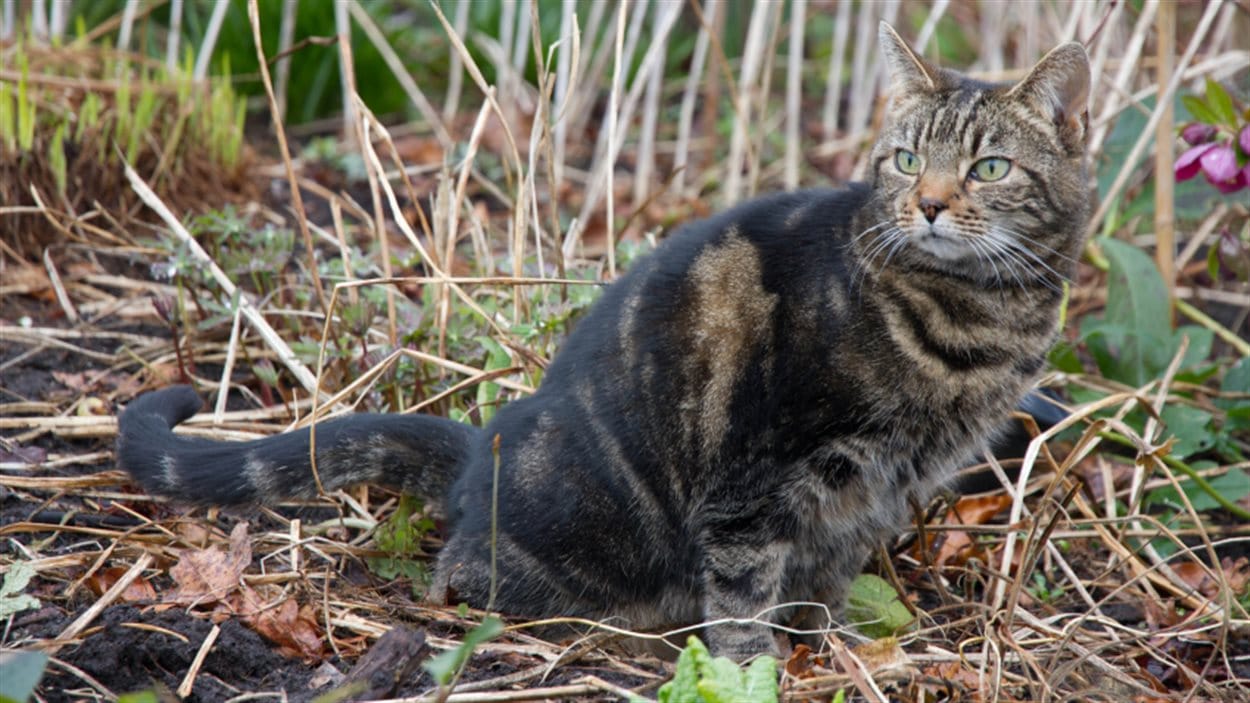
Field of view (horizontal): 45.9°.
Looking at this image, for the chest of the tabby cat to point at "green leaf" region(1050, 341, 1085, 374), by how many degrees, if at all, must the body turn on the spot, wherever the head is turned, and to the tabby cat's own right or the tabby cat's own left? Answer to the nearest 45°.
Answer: approximately 45° to the tabby cat's own left

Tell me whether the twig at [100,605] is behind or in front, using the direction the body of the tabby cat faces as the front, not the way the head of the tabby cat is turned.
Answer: behind

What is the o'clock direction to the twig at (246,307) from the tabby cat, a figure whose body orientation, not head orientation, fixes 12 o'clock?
The twig is roughly at 7 o'clock from the tabby cat.

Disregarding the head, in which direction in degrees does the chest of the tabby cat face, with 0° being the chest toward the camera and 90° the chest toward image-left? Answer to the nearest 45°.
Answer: approximately 270°

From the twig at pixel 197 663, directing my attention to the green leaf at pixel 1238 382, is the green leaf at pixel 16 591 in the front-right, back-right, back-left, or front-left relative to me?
back-left

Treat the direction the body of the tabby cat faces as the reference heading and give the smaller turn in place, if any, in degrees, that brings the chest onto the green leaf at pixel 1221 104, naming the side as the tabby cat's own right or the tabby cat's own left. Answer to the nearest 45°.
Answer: approximately 45° to the tabby cat's own left

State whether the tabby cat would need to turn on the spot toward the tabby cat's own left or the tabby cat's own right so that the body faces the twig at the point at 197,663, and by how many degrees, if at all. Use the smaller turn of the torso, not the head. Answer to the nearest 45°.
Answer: approximately 135° to the tabby cat's own right

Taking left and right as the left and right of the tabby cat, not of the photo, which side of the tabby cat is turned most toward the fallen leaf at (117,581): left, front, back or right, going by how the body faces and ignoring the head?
back

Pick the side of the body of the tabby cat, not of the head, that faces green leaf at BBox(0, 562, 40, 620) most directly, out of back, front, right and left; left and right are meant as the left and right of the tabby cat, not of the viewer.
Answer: back

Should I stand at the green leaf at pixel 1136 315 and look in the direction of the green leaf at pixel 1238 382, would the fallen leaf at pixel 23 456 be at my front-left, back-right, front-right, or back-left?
back-right
